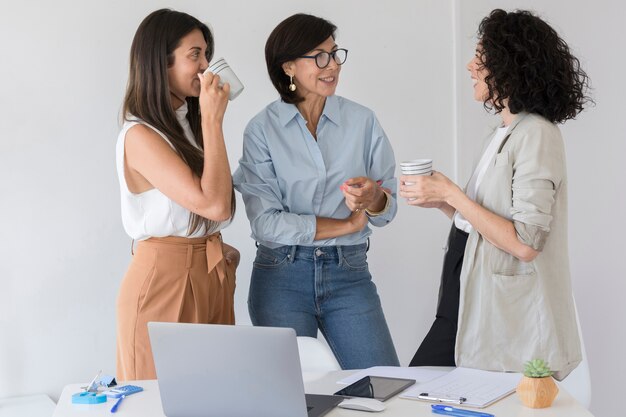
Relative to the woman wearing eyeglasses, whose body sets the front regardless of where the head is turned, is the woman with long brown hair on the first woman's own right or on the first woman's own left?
on the first woman's own right

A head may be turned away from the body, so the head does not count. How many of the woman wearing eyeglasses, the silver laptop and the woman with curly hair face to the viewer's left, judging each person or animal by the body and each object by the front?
1

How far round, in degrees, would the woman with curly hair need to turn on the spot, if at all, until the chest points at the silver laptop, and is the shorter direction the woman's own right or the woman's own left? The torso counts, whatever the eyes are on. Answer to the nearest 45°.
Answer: approximately 45° to the woman's own left

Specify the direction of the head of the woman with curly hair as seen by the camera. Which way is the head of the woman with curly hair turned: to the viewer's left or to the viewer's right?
to the viewer's left

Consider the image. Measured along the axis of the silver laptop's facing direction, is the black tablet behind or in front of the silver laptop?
in front

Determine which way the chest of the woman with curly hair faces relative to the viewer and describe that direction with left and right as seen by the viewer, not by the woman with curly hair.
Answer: facing to the left of the viewer

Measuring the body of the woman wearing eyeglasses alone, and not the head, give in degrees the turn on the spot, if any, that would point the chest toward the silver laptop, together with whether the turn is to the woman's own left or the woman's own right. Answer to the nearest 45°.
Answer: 0° — they already face it

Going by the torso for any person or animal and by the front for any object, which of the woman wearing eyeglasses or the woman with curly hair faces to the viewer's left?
the woman with curly hair

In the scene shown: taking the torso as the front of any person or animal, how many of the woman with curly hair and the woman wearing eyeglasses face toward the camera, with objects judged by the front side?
1

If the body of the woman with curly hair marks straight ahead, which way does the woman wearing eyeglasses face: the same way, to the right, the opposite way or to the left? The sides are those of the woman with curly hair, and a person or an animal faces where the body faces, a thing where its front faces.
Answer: to the left

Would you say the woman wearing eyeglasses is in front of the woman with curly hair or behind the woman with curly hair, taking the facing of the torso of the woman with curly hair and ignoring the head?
in front

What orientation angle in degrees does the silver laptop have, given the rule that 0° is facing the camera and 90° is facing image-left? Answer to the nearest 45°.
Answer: approximately 225°
